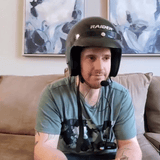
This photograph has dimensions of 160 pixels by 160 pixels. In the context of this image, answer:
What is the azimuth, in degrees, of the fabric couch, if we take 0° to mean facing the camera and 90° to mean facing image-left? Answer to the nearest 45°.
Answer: approximately 0°

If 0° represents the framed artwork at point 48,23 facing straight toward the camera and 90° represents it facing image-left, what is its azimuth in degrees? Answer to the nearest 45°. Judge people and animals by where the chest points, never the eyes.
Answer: approximately 0°

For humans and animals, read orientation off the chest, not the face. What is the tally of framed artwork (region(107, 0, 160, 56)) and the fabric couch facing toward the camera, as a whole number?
2

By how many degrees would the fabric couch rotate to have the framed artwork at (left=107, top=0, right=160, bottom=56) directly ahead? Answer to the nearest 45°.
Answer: approximately 135° to its left
